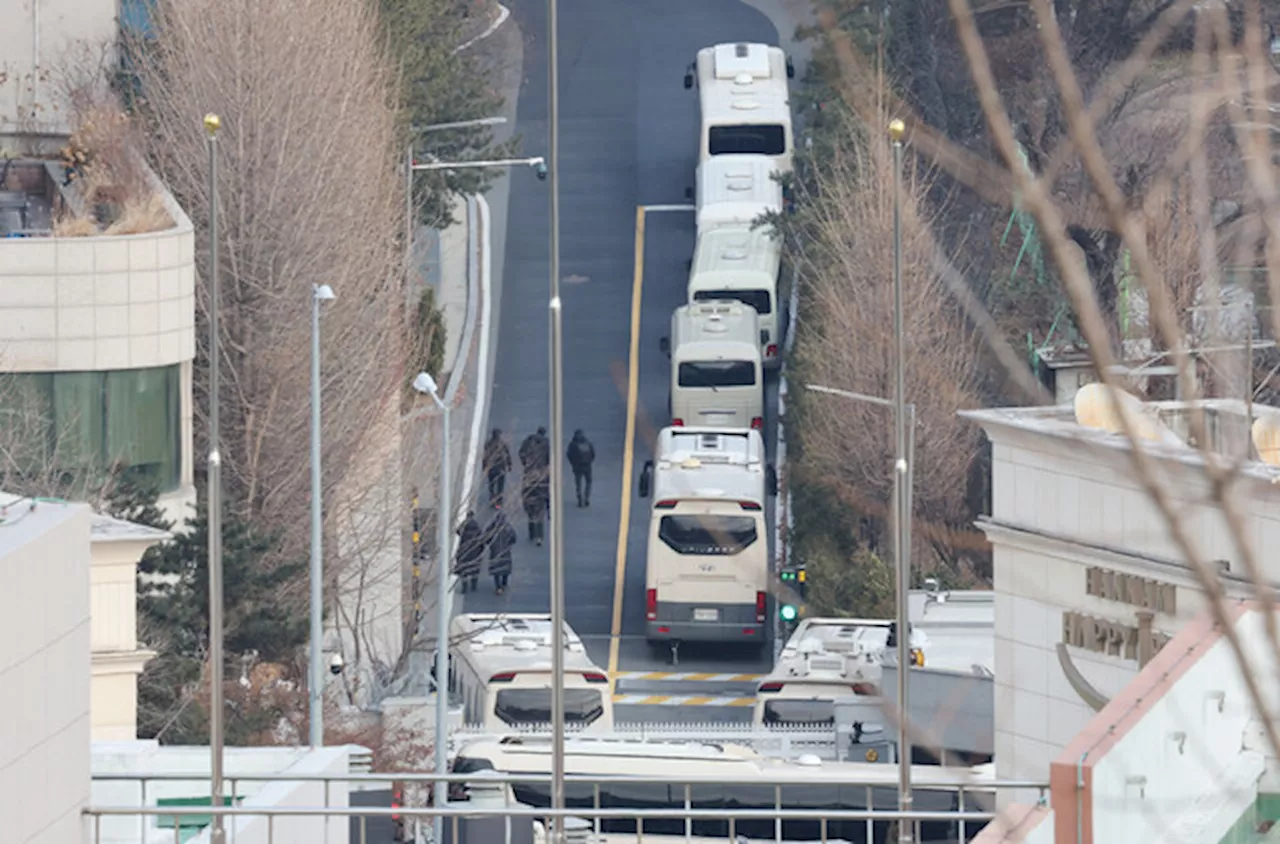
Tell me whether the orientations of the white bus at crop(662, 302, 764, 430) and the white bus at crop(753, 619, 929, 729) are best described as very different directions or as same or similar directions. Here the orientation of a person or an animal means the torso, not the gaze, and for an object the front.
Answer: same or similar directions

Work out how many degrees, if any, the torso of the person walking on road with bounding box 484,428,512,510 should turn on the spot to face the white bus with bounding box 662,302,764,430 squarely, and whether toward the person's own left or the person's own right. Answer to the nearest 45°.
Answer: approximately 45° to the person's own right

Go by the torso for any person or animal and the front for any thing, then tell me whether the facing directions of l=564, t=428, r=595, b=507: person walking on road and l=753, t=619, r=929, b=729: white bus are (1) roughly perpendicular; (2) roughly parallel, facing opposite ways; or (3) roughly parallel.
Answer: roughly parallel

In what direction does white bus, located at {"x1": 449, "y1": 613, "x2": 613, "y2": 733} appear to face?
away from the camera

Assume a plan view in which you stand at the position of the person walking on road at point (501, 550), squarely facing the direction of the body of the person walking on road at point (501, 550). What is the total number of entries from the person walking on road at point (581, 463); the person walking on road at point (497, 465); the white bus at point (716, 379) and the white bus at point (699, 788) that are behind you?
1

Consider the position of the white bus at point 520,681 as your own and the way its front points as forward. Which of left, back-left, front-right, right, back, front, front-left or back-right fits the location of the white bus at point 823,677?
right

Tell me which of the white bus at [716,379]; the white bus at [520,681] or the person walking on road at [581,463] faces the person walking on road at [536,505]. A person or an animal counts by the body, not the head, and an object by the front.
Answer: the white bus at [520,681]

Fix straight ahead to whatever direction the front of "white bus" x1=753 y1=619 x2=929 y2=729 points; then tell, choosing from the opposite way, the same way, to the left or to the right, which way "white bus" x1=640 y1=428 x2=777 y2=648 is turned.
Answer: the same way

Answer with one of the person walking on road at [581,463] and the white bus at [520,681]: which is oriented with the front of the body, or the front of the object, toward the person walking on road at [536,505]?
the white bus

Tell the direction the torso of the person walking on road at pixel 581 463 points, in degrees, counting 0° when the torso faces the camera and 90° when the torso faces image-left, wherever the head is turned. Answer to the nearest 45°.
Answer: approximately 180°

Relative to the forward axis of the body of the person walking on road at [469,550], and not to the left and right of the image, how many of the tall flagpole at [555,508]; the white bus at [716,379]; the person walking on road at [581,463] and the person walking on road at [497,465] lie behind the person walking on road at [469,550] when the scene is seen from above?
1

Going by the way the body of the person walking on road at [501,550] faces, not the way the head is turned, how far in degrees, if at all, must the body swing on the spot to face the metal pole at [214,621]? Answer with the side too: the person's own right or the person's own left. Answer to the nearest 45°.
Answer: approximately 180°

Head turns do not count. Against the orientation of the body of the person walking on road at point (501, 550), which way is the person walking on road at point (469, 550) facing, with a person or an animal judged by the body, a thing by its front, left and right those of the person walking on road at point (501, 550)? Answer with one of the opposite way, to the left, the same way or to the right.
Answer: the same way

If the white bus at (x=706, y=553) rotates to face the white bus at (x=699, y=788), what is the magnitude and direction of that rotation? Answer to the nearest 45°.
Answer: approximately 180°

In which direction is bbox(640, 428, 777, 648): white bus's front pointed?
away from the camera

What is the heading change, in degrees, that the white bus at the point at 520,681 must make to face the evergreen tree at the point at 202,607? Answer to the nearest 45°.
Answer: approximately 90° to its left

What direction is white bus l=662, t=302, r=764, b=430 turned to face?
away from the camera
